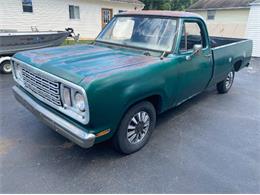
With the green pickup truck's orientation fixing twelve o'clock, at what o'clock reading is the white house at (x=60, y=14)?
The white house is roughly at 4 o'clock from the green pickup truck.

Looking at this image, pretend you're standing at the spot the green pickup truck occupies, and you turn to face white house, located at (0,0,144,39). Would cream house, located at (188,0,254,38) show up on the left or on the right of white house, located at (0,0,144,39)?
right

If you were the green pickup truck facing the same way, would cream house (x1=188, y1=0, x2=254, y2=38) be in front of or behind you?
behind

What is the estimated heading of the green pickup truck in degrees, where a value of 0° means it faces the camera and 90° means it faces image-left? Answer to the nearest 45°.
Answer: approximately 45°

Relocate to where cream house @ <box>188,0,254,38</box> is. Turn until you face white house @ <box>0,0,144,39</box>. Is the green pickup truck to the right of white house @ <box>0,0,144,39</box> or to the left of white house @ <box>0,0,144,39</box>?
left
